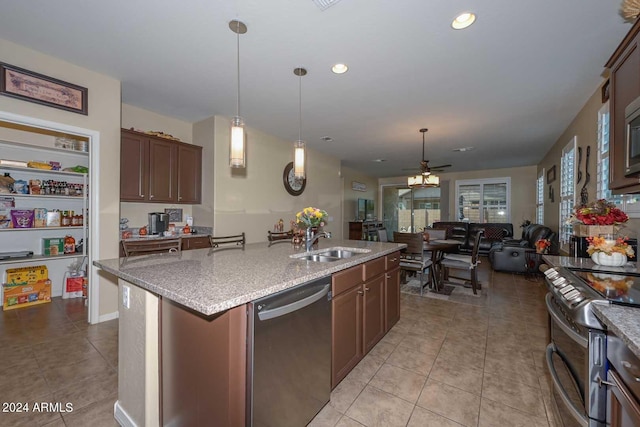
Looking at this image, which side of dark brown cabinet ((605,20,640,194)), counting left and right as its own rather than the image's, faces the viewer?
left

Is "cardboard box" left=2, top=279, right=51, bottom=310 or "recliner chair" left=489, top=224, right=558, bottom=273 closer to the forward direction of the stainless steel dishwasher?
the recliner chair

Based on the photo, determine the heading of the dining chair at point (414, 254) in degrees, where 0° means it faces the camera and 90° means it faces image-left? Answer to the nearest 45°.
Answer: approximately 225°

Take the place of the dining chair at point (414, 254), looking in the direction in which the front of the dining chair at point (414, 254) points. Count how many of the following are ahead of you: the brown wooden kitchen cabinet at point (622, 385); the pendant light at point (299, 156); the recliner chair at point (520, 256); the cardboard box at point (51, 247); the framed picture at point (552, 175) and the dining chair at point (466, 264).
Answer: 3

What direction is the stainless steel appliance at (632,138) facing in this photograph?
to the viewer's left

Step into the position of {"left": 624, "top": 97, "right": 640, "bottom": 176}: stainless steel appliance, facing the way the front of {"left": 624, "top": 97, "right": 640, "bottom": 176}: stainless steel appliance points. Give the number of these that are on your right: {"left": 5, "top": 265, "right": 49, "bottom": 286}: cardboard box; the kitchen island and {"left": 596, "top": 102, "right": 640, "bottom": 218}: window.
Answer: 1

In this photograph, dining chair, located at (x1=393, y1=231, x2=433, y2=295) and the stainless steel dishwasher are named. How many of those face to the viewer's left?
0

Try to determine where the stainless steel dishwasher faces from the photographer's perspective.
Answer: facing the viewer and to the right of the viewer

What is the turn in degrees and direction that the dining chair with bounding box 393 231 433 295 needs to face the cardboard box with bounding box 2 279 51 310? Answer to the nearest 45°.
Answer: approximately 180°
